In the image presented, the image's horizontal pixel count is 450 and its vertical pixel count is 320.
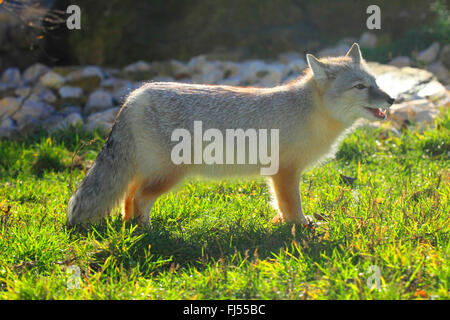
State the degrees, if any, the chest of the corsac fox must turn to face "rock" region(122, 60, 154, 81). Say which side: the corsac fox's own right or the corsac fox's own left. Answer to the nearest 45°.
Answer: approximately 90° to the corsac fox's own left

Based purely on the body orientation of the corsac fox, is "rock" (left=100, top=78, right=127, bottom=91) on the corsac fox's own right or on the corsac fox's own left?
on the corsac fox's own left

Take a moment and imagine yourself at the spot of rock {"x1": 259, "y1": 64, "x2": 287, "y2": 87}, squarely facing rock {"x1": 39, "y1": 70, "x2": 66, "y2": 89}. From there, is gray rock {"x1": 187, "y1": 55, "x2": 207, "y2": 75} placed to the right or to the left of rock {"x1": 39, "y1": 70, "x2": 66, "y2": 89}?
right

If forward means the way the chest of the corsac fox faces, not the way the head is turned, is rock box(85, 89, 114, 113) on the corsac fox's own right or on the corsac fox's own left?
on the corsac fox's own left

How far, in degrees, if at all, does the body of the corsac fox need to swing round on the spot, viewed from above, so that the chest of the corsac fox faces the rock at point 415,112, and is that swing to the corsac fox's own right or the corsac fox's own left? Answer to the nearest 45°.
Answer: approximately 45° to the corsac fox's own left

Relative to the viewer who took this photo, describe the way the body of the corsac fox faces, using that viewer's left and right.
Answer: facing to the right of the viewer

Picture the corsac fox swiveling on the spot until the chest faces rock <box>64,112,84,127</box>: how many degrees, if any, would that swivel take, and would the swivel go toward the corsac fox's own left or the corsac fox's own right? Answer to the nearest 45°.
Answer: approximately 135° to the corsac fox's own left

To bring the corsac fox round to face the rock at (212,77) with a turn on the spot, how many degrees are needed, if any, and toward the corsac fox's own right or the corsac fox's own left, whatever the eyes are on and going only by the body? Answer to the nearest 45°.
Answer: approximately 90° to the corsac fox's own left

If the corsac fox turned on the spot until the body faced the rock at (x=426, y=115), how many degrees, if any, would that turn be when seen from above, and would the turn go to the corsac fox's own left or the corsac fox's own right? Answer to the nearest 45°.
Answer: approximately 45° to the corsac fox's own left

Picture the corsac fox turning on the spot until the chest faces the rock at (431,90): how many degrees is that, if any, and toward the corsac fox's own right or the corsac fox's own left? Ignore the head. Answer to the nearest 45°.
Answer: approximately 45° to the corsac fox's own left

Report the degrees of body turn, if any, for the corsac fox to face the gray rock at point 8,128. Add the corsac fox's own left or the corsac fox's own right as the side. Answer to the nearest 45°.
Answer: approximately 135° to the corsac fox's own left

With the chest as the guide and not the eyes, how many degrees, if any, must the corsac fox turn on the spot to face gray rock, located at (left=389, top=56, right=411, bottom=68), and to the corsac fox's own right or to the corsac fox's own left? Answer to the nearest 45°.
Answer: approximately 45° to the corsac fox's own left
